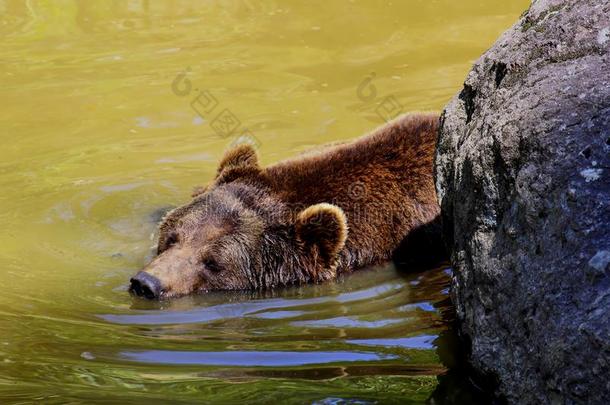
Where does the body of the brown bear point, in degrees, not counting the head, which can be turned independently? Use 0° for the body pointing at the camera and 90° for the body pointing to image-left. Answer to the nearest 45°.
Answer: approximately 45°

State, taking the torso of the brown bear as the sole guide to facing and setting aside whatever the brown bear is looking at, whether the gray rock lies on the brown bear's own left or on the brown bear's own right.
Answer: on the brown bear's own left
